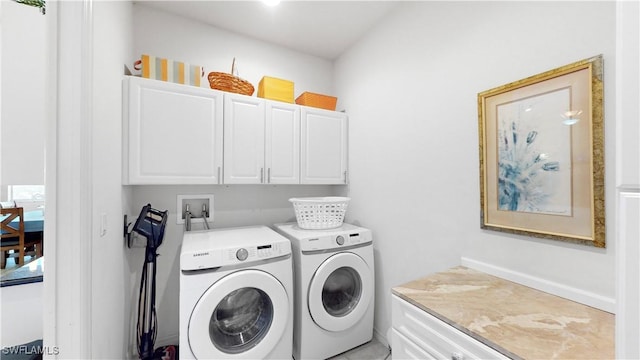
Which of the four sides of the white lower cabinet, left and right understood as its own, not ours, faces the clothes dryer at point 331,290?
right

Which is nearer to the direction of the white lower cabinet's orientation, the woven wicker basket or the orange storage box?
the woven wicker basket

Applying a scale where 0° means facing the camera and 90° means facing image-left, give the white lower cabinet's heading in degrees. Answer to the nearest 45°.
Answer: approximately 45°

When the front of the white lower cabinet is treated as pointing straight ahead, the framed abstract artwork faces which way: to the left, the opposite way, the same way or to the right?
the same way

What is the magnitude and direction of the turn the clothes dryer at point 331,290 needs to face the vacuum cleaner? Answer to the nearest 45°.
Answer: approximately 135° to its right

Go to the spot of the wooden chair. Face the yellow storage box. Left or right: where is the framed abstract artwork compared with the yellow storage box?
right

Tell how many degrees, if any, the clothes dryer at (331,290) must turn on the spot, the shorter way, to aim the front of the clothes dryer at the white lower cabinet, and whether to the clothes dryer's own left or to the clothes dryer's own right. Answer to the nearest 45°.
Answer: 0° — it already faces it

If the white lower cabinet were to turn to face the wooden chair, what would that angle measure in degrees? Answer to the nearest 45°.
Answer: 0° — it already faces it

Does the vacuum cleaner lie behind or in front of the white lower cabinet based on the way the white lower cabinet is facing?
in front

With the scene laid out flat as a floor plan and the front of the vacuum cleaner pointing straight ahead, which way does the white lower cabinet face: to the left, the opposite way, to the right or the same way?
the opposite way

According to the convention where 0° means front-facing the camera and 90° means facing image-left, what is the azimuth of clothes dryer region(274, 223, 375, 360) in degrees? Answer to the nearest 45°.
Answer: approximately 315°

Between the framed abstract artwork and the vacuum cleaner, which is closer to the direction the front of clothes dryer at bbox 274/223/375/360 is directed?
the framed abstract artwork

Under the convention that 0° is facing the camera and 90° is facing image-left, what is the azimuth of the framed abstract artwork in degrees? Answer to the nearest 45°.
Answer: approximately 45°

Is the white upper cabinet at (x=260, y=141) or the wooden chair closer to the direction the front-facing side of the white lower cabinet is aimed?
the wooden chair
